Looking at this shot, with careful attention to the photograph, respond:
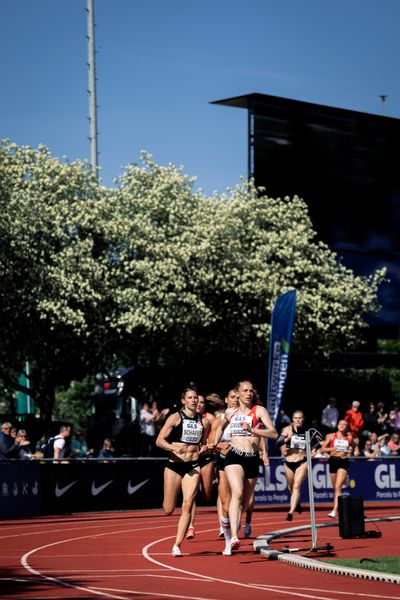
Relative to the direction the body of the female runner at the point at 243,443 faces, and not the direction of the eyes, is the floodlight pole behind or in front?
behind

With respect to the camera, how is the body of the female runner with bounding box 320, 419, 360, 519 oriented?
toward the camera

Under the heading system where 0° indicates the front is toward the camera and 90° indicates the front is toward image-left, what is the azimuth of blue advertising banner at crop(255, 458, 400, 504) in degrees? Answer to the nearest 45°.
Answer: approximately 0°

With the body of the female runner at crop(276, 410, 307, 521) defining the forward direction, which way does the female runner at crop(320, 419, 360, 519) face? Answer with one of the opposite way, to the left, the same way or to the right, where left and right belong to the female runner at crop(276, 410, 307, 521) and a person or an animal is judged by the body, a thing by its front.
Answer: the same way

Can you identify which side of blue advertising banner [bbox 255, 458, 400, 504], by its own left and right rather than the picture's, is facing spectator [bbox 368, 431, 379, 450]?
back

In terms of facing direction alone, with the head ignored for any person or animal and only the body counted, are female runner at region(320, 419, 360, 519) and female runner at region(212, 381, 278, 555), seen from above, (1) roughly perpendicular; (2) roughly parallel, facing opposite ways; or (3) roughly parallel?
roughly parallel

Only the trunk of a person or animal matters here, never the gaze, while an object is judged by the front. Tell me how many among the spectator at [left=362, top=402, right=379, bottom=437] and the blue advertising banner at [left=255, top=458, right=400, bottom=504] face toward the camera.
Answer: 2

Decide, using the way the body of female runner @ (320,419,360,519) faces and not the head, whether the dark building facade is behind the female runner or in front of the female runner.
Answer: behind

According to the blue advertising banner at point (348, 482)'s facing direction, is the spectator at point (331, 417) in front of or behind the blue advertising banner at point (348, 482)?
behind

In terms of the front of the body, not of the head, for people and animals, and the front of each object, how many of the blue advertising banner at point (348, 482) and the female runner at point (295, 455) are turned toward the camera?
2

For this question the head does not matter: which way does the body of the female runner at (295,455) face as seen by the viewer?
toward the camera

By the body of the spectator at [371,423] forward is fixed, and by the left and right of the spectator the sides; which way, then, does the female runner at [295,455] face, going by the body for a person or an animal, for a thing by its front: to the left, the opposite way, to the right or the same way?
the same way

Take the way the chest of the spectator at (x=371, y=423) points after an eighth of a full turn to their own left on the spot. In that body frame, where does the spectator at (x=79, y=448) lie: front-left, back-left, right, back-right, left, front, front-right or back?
right

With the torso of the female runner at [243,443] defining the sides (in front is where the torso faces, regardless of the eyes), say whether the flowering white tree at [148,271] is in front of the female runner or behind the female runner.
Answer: behind

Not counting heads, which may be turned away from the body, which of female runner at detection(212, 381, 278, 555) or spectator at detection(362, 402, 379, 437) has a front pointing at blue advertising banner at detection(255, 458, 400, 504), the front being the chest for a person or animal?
the spectator

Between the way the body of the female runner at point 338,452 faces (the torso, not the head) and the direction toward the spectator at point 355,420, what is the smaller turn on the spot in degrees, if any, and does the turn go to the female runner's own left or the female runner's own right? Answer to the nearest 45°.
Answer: approximately 180°

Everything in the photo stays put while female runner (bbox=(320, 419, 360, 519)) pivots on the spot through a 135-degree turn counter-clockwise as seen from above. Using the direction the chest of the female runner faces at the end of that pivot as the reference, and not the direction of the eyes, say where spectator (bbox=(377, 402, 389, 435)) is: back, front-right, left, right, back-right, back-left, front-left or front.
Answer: front-left

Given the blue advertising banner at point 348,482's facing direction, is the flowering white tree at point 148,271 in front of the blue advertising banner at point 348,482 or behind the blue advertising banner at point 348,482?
behind
